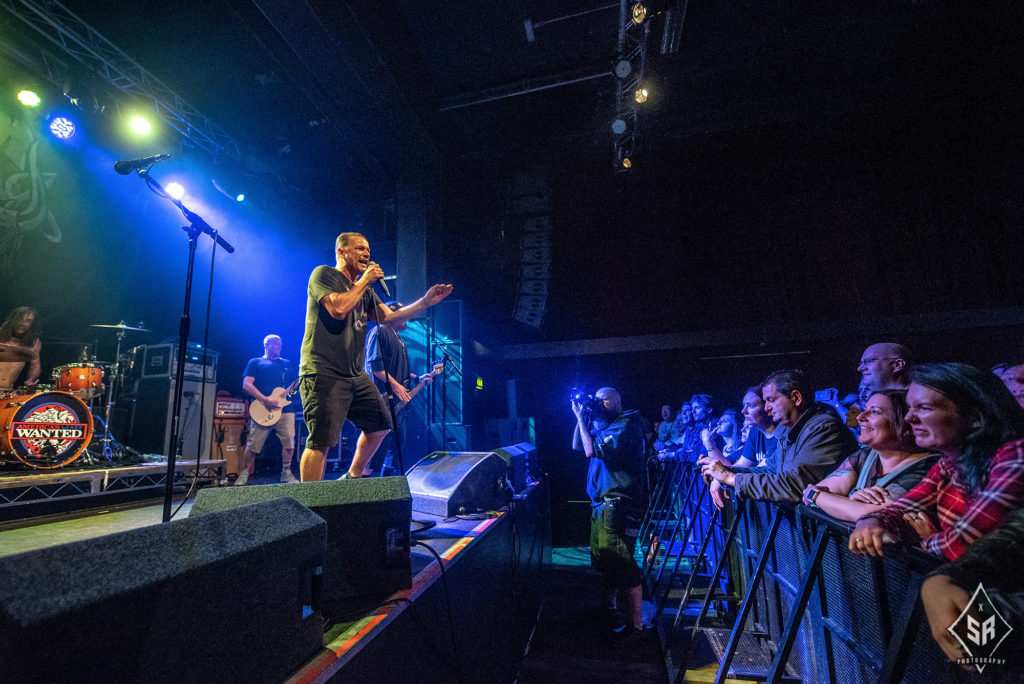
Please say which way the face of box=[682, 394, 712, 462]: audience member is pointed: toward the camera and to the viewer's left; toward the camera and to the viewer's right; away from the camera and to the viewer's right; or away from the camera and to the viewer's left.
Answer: toward the camera and to the viewer's left

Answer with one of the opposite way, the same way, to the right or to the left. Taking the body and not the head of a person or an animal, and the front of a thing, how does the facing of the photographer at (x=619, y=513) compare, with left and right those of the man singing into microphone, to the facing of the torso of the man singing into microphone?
the opposite way

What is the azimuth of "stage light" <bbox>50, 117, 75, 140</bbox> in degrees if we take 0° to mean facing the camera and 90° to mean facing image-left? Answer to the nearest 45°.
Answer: approximately 0°

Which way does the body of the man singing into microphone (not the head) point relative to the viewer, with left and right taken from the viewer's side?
facing the viewer and to the right of the viewer

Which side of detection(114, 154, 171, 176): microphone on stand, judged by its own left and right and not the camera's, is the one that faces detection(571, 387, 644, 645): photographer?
back

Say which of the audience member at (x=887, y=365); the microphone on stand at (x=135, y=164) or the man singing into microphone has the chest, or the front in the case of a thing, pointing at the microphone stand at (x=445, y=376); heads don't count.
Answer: the audience member

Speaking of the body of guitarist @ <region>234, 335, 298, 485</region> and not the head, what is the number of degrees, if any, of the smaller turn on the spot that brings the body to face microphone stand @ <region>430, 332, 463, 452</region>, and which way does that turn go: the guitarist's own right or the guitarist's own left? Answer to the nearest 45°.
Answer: approximately 90° to the guitarist's own left

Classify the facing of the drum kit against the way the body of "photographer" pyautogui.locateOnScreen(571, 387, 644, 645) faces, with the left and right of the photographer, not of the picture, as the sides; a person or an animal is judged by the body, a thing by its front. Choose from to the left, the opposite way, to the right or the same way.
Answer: the opposite way

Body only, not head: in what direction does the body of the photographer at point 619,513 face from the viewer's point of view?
to the viewer's left

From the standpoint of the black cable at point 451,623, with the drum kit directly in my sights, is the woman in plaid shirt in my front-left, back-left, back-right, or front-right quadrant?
back-right

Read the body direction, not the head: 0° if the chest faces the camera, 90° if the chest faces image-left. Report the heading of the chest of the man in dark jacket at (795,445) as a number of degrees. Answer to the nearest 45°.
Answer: approximately 90°

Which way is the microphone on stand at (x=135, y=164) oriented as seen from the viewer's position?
to the viewer's left

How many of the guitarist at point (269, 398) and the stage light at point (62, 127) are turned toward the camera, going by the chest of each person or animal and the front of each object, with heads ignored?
2

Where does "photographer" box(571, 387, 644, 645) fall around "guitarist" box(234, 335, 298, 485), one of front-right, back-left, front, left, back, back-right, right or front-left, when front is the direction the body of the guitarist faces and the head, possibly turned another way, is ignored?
front-left

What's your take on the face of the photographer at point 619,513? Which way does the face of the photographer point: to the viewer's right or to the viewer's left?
to the viewer's left

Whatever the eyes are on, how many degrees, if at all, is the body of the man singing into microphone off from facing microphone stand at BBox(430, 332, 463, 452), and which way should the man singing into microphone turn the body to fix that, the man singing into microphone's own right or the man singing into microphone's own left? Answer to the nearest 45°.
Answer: approximately 135° to the man singing into microphone's own left

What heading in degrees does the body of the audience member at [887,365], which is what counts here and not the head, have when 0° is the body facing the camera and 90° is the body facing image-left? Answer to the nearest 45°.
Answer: approximately 90°

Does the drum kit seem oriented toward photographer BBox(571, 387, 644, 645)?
yes
